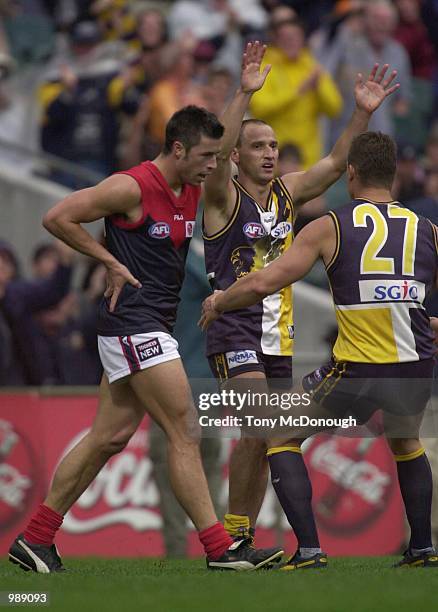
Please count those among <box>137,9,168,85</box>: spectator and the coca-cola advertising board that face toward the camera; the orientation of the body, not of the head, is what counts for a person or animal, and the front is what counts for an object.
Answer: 2

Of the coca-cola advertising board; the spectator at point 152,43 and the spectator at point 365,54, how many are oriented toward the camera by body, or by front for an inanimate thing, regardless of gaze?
3

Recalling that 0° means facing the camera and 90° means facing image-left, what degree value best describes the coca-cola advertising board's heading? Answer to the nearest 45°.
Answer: approximately 0°

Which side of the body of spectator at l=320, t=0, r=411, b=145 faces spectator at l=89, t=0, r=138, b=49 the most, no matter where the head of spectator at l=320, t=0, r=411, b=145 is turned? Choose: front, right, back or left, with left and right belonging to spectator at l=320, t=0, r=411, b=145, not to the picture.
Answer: right
